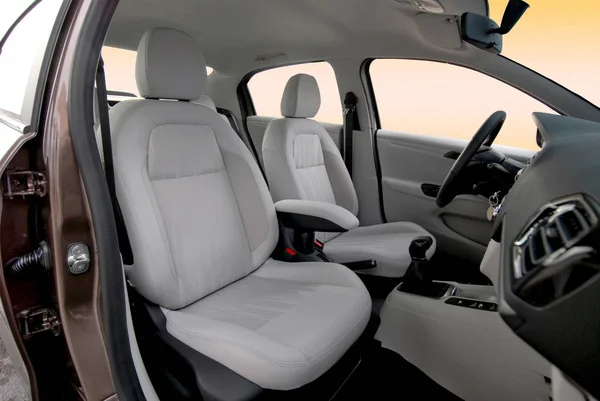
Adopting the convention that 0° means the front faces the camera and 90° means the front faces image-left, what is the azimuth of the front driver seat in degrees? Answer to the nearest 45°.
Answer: approximately 315°

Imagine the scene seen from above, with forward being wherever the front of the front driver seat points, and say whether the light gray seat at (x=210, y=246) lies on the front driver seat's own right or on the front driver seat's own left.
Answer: on the front driver seat's own right

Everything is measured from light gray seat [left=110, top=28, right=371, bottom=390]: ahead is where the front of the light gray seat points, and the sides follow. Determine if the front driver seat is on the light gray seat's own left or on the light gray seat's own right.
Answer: on the light gray seat's own left
